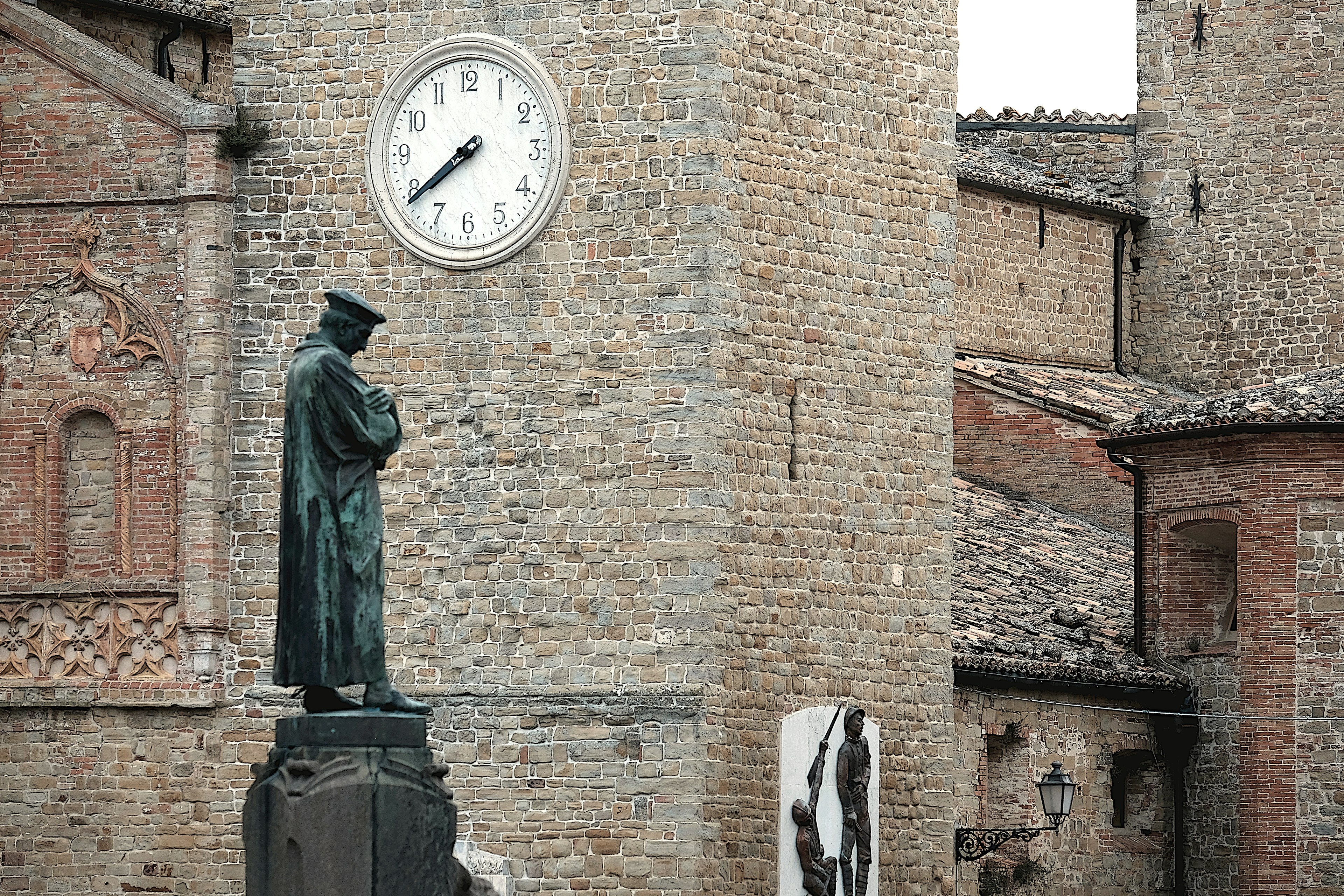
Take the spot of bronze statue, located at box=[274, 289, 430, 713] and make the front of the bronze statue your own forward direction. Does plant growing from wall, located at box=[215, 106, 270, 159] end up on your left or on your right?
on your left

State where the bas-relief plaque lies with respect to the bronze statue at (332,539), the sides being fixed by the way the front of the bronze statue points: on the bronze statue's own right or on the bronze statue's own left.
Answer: on the bronze statue's own left

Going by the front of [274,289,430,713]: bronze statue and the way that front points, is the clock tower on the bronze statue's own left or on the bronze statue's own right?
on the bronze statue's own left

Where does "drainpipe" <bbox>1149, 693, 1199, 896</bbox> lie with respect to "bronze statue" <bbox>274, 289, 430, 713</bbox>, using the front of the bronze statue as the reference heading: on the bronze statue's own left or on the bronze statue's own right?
on the bronze statue's own left

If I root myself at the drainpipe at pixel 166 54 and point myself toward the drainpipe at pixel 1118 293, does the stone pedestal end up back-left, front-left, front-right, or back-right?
back-right

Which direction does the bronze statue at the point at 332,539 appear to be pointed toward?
to the viewer's right

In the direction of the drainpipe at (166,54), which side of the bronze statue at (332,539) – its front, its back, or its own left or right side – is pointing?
left
